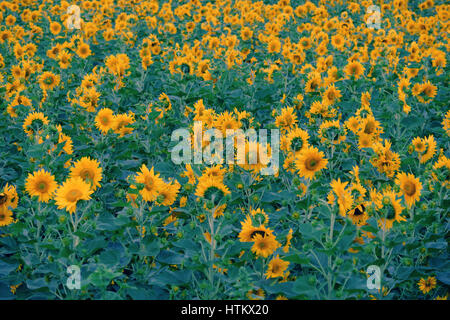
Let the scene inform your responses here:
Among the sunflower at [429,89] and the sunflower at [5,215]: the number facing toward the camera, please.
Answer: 2

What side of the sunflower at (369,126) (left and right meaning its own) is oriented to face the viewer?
front

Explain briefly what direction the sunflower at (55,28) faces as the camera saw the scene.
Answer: facing the viewer

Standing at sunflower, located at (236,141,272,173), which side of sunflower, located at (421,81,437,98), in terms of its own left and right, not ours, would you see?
front

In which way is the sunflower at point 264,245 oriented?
toward the camera

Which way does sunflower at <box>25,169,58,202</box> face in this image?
toward the camera

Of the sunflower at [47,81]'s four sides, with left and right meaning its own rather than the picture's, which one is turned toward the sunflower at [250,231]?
front

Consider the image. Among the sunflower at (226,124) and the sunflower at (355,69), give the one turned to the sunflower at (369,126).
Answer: the sunflower at (355,69)

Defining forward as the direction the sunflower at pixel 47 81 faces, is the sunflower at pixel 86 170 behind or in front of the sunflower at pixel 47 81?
in front

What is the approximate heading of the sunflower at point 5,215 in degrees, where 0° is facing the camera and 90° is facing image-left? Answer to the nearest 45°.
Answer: approximately 0°

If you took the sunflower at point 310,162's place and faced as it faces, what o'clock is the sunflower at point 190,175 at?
the sunflower at point 190,175 is roughly at 3 o'clock from the sunflower at point 310,162.

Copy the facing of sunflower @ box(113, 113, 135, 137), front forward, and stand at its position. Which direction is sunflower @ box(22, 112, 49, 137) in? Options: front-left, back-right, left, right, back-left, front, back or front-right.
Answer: right

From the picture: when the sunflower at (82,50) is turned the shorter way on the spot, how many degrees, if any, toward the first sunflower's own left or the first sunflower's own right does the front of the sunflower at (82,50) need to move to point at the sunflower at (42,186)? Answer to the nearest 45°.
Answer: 0° — it already faces it

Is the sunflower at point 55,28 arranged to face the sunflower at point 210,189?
yes
